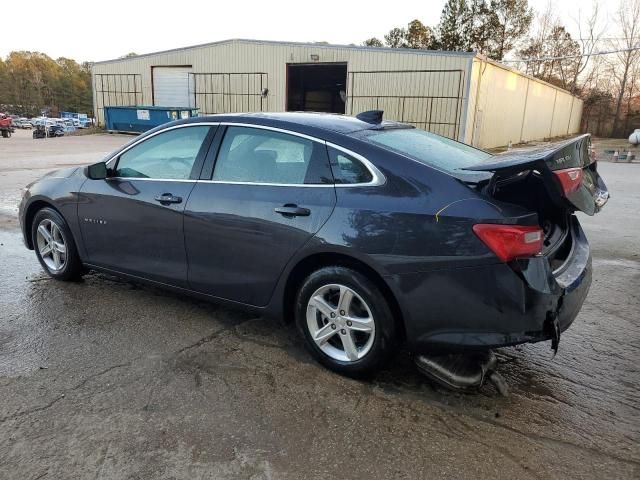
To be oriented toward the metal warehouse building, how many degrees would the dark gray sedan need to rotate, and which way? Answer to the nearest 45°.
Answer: approximately 45° to its right

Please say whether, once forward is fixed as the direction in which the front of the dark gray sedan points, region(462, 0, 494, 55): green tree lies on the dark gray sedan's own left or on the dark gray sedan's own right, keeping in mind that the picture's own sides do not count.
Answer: on the dark gray sedan's own right

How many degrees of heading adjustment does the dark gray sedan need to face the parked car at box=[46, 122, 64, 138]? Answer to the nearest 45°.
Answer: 0° — it already faces it

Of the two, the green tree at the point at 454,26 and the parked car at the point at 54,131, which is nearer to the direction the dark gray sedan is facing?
the parked car

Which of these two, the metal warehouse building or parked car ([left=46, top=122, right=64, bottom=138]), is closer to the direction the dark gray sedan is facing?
the parked car

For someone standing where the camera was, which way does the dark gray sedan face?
facing away from the viewer and to the left of the viewer

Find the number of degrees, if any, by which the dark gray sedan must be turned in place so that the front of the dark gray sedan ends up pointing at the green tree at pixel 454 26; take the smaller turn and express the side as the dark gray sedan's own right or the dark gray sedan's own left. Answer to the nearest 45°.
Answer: approximately 45° to the dark gray sedan's own right

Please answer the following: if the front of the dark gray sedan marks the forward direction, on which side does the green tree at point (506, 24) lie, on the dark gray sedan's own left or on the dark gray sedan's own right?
on the dark gray sedan's own right

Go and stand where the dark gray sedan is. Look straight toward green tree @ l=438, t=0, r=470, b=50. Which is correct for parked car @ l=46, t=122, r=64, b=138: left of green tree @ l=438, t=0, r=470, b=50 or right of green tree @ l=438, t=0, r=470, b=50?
left
